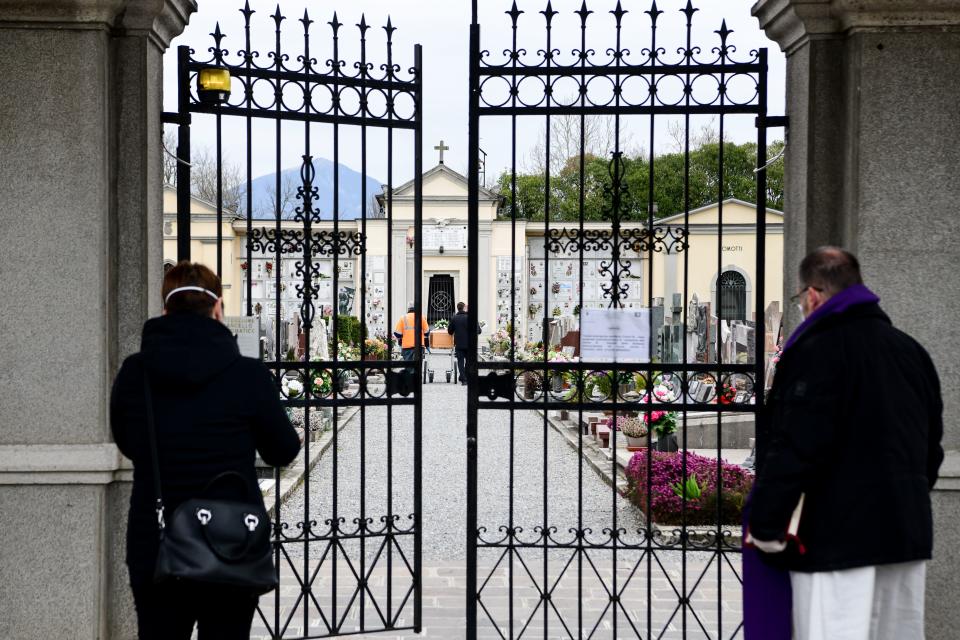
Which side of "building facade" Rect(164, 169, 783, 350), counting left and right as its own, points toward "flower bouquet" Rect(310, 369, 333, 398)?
front

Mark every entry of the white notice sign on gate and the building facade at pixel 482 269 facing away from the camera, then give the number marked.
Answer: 0

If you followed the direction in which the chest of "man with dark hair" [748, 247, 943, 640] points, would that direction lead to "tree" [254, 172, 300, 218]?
yes

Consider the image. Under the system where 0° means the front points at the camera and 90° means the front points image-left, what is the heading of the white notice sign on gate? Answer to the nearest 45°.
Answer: approximately 0°

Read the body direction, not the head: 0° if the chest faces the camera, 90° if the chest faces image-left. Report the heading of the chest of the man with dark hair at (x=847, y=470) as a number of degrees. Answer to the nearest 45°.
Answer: approximately 135°

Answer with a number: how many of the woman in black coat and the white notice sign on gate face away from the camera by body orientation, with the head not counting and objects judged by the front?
1

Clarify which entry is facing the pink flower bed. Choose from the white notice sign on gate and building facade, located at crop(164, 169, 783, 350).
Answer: the building facade

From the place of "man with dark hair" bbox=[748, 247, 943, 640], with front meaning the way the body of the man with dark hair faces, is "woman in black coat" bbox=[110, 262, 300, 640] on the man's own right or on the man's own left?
on the man's own left

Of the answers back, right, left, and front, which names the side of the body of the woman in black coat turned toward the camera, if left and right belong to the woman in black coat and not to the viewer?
back

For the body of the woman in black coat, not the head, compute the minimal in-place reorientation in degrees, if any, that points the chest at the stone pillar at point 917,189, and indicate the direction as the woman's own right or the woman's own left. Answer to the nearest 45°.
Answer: approximately 90° to the woman's own right

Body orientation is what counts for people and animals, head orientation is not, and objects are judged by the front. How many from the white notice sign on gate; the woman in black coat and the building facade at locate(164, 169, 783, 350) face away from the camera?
1

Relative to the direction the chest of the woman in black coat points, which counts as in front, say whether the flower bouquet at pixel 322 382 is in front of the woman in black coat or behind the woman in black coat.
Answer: in front

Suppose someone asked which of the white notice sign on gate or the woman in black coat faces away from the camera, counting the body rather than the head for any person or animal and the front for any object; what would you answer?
the woman in black coat

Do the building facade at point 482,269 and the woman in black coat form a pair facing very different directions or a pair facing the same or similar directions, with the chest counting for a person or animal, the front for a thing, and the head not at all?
very different directions
